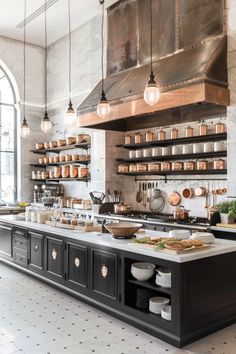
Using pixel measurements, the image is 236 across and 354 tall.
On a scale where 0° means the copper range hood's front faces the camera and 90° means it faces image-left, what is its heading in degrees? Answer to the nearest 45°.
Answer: approximately 45°

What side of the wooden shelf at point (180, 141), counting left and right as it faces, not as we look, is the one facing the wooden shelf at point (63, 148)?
right

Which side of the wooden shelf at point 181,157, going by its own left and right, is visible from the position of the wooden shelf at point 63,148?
right
